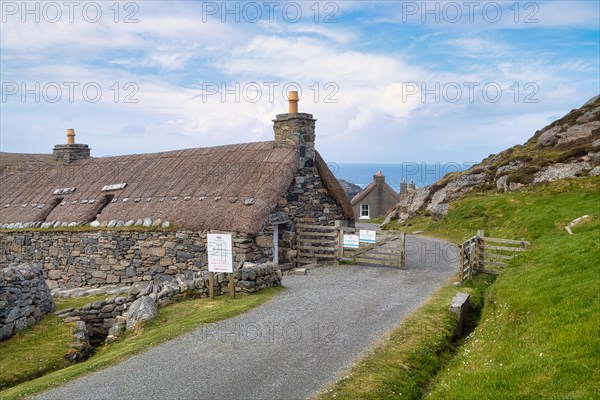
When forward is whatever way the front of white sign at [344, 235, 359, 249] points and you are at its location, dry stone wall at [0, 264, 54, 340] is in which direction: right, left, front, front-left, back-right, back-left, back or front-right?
front-right

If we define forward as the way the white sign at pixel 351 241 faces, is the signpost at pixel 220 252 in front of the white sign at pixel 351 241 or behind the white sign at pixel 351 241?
in front

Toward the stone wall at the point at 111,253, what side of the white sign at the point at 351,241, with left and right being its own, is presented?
right

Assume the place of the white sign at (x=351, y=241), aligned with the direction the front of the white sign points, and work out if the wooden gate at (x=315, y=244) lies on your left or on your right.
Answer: on your right

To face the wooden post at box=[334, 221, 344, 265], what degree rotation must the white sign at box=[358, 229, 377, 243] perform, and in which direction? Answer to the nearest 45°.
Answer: approximately 135° to its right

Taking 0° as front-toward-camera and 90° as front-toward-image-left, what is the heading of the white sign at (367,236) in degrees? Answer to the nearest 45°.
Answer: approximately 0°

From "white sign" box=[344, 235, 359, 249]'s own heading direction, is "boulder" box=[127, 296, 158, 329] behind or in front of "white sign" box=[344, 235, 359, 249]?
in front

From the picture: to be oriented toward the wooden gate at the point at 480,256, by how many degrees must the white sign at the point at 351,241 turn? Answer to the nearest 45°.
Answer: approximately 45° to its left

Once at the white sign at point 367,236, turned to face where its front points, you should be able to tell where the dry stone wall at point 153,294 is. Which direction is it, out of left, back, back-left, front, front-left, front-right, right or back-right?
front-right

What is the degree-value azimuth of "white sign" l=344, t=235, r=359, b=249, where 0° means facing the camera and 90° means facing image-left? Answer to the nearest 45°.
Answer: approximately 0°

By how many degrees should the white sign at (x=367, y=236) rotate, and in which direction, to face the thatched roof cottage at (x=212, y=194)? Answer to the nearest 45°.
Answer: approximately 90° to its right
